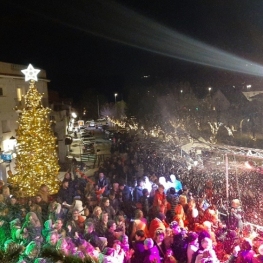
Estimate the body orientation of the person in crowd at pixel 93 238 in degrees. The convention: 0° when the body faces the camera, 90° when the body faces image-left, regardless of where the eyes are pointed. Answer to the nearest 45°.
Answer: approximately 315°

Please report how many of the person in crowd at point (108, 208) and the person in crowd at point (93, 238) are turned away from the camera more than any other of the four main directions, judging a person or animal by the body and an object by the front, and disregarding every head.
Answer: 0

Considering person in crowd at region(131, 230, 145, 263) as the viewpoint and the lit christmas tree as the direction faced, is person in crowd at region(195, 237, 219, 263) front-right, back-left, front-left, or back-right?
back-right

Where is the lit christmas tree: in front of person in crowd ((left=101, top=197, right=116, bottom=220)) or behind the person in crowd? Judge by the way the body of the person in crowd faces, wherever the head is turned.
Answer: behind

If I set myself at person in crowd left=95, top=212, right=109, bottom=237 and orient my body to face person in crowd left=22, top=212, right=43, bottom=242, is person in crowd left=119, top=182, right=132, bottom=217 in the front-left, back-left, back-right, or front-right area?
back-right

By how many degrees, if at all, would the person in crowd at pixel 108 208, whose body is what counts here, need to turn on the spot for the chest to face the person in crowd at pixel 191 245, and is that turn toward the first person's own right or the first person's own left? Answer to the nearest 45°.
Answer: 0° — they already face them

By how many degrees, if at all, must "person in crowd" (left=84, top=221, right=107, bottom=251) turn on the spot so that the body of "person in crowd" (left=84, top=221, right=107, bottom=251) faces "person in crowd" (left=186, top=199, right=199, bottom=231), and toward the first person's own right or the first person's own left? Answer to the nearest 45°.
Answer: approximately 90° to the first person's own left

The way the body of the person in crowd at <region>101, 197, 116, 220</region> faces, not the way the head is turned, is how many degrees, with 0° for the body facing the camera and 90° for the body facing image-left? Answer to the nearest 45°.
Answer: approximately 315°

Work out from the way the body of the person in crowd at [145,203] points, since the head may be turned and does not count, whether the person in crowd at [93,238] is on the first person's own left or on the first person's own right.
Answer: on the first person's own right

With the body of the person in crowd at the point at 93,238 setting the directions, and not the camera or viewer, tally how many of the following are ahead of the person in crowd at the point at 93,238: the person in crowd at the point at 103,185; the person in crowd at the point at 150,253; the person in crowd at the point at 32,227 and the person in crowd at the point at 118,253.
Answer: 2

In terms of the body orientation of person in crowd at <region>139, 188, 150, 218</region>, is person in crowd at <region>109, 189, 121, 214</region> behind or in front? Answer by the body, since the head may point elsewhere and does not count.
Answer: behind

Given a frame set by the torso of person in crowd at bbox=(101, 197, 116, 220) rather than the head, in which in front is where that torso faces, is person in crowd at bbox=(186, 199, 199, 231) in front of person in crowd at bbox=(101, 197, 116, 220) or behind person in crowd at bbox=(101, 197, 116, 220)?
in front
